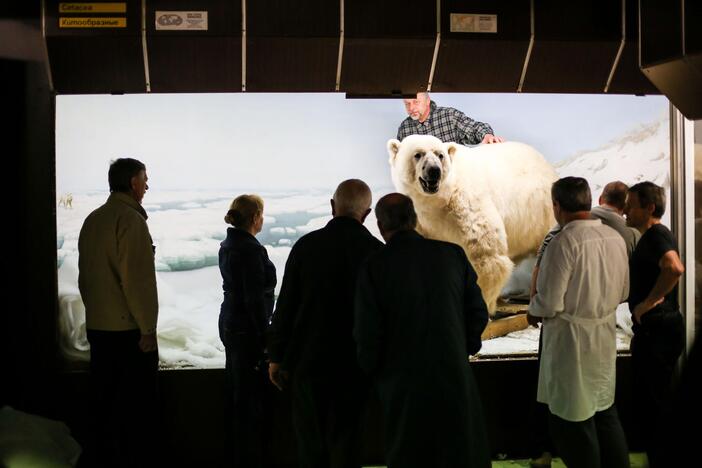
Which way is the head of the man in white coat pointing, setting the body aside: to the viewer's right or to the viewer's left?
to the viewer's left

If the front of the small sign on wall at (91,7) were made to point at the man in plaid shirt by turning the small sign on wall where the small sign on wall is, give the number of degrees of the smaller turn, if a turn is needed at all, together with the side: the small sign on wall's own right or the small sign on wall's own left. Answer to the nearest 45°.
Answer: approximately 90° to the small sign on wall's own left

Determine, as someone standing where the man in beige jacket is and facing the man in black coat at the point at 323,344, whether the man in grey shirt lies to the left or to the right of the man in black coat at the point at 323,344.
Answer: left

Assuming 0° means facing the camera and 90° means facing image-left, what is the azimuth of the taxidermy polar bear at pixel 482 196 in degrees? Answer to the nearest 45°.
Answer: approximately 45°

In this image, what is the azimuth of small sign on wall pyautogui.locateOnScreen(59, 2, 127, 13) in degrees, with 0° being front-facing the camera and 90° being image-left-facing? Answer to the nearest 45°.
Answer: approximately 0°

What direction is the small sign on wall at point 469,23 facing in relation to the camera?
toward the camera

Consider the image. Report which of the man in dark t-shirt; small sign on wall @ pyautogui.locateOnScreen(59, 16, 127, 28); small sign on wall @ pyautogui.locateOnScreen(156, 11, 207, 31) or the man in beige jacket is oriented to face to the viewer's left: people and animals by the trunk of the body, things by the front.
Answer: the man in dark t-shirt

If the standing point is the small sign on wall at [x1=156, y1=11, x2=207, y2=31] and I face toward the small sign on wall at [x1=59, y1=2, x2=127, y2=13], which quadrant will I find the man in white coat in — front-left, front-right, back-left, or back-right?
back-left

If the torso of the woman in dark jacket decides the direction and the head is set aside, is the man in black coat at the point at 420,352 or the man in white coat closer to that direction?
the man in white coat

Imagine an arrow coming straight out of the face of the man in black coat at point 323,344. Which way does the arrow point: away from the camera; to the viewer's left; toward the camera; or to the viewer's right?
away from the camera

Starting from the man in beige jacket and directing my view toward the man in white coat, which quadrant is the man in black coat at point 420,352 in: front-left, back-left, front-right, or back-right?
front-right

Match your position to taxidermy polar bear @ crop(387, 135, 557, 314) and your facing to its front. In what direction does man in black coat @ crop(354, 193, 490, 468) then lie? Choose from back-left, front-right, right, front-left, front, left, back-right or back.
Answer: front-left

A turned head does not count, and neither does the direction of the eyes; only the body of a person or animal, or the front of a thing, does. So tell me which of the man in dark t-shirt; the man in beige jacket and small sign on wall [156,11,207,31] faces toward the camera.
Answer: the small sign on wall

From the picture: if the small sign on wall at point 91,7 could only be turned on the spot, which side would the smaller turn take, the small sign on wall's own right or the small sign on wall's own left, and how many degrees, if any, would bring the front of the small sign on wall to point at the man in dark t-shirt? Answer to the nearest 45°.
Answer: approximately 90° to the small sign on wall's own left
